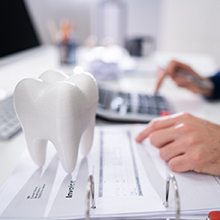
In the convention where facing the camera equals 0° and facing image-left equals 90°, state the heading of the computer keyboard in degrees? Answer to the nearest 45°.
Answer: approximately 315°

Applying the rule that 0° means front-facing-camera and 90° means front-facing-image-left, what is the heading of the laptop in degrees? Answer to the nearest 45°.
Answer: approximately 315°

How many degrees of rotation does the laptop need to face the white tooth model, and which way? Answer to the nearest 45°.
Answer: approximately 45° to its right
